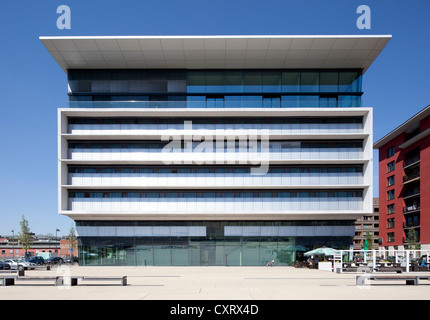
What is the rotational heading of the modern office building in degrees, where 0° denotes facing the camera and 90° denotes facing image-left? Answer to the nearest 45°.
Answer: approximately 0°
